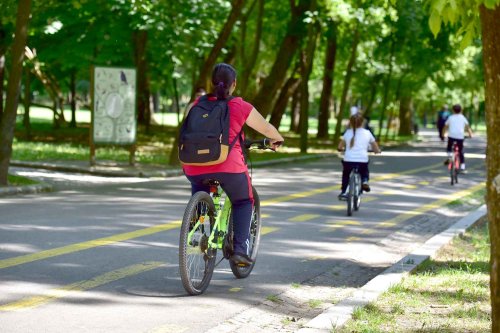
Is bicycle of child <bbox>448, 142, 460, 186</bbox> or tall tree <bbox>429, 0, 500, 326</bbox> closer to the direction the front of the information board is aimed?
the tall tree

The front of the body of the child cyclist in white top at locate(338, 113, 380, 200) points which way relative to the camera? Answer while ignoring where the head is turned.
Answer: away from the camera

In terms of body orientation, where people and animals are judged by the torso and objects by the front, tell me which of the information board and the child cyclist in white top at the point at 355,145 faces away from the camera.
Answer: the child cyclist in white top

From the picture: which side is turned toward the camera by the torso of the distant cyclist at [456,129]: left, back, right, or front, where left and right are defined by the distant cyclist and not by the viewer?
back

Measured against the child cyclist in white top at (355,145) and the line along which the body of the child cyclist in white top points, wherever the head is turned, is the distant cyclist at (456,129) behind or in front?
in front

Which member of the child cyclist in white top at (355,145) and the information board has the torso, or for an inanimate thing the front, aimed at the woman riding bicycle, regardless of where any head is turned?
the information board

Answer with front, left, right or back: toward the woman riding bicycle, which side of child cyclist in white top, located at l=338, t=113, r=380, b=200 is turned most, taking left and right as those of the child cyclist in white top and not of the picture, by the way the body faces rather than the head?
back

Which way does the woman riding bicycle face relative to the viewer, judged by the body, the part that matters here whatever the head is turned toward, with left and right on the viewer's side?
facing away from the viewer and to the right of the viewer

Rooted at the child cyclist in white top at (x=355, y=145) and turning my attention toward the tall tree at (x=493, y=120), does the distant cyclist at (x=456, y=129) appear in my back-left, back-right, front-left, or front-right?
back-left

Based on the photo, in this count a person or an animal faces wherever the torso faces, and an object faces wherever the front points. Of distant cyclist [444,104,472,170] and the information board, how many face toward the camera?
1

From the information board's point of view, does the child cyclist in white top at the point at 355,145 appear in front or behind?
in front

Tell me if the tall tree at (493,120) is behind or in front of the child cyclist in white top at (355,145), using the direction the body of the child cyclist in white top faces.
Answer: behind
